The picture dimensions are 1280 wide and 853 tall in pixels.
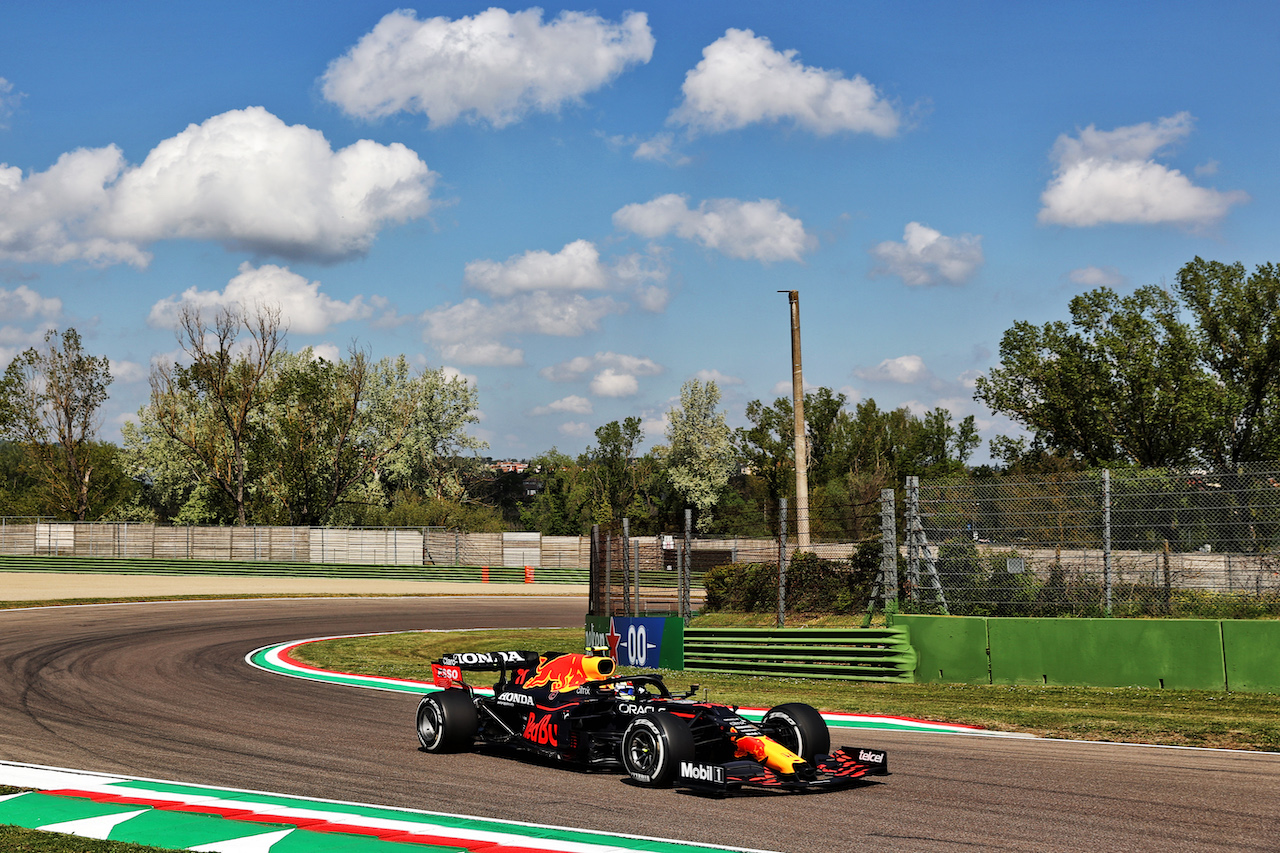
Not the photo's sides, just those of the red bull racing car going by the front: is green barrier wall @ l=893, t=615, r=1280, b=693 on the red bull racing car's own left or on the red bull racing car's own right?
on the red bull racing car's own left

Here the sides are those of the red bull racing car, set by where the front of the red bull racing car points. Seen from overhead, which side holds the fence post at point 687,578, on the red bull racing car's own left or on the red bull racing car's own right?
on the red bull racing car's own left

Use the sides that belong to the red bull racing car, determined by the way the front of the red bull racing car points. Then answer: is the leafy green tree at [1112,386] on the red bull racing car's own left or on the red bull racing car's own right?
on the red bull racing car's own left

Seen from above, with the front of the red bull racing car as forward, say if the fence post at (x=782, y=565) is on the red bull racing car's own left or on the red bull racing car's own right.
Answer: on the red bull racing car's own left

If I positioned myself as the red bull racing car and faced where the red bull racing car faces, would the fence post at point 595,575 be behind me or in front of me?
behind

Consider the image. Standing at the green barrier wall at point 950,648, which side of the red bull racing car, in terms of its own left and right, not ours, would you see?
left

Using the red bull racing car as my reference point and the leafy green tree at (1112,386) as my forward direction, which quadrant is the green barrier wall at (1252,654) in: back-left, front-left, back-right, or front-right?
front-right

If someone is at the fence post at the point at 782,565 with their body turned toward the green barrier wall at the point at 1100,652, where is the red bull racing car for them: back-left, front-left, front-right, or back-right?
front-right

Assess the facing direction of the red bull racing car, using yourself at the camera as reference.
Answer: facing the viewer and to the right of the viewer

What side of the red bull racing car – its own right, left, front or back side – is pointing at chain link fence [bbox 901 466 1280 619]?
left

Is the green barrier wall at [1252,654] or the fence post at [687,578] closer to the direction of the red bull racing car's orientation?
the green barrier wall

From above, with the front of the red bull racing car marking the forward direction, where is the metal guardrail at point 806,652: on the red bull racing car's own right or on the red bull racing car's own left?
on the red bull racing car's own left
